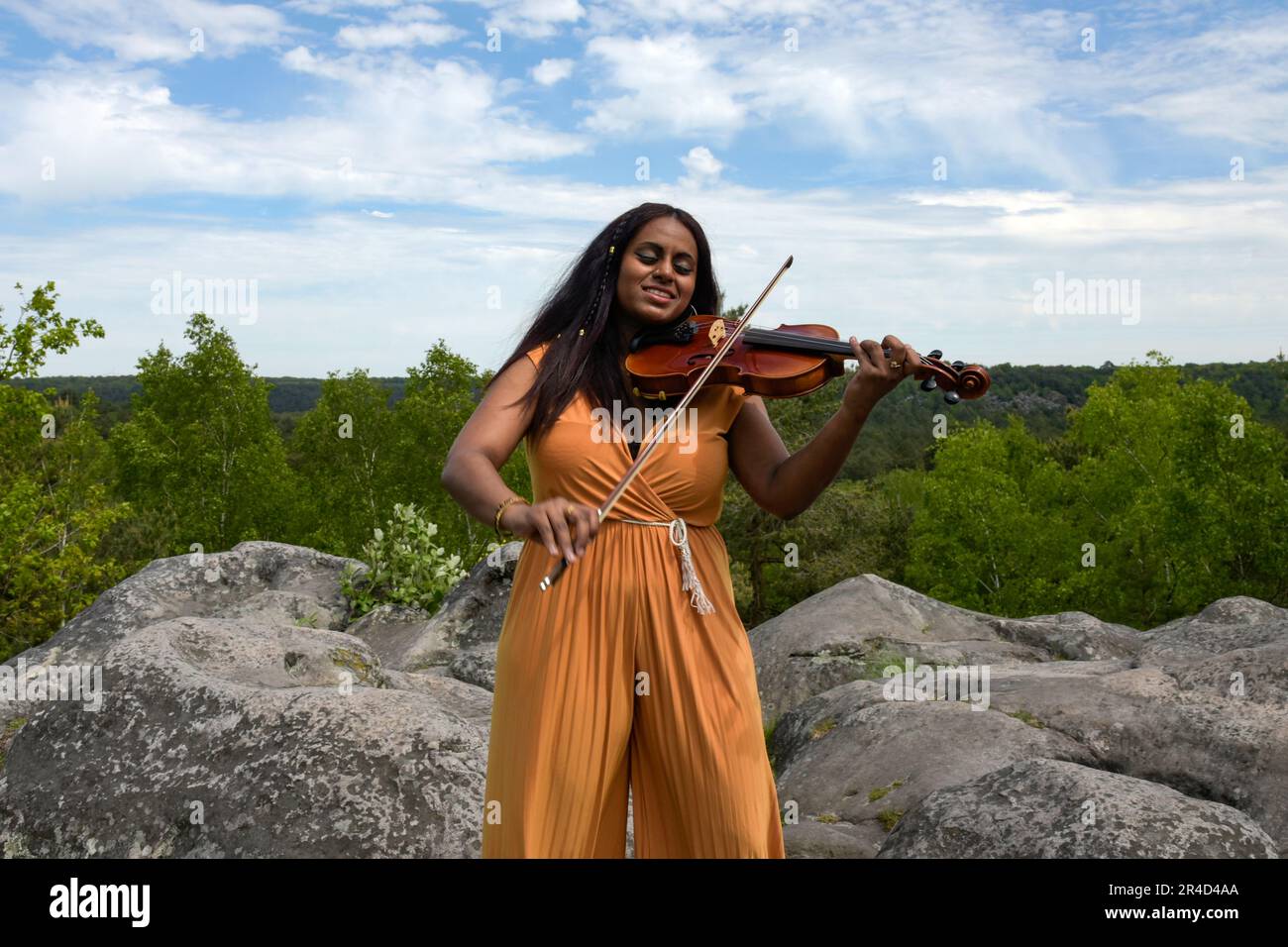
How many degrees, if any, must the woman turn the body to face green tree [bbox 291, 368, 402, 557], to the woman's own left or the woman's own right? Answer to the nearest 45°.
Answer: approximately 180°

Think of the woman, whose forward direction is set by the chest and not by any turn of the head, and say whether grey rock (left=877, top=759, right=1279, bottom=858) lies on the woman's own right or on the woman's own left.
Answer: on the woman's own left

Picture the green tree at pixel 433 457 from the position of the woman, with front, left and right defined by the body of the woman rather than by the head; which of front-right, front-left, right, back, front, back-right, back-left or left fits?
back

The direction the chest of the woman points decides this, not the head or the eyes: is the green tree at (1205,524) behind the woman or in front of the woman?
behind

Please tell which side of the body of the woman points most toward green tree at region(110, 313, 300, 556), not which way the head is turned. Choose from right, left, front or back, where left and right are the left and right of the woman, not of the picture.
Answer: back

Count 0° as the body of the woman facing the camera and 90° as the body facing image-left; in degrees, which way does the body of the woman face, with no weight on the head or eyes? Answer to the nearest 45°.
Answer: approximately 0°

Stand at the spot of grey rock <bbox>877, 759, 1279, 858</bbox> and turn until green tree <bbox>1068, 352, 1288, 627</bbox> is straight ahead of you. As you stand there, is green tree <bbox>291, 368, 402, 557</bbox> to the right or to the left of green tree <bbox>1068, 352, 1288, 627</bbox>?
left
